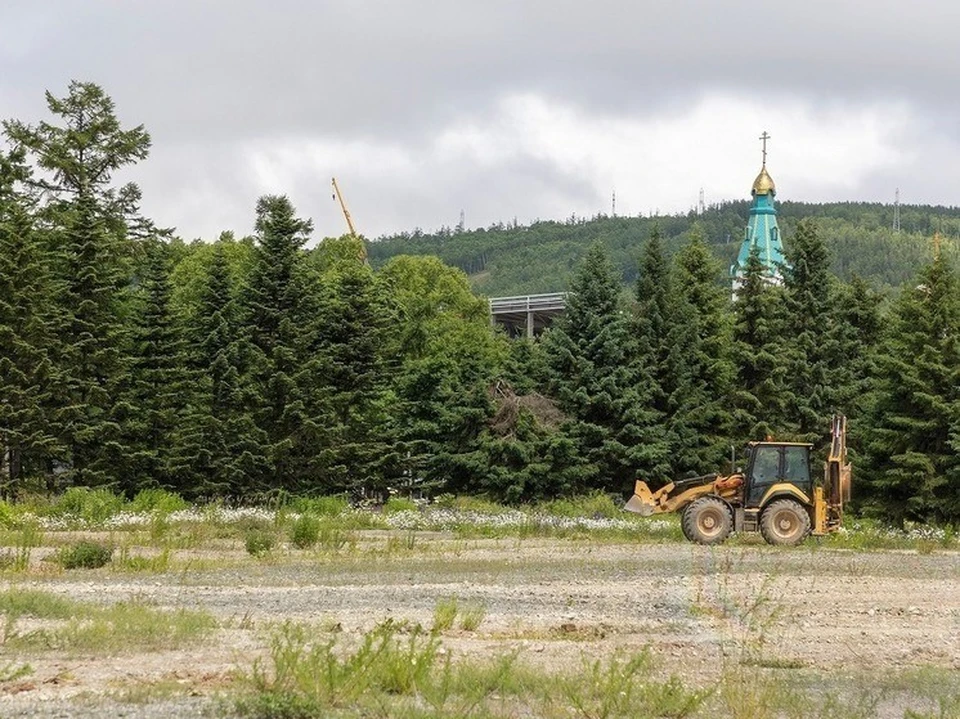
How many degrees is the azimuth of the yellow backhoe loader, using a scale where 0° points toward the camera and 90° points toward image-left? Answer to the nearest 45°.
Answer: approximately 90°

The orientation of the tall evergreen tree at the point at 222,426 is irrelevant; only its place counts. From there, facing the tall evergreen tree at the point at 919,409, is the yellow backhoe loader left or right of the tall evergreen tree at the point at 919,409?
right

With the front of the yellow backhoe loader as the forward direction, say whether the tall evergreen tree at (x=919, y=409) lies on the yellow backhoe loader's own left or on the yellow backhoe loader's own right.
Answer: on the yellow backhoe loader's own right

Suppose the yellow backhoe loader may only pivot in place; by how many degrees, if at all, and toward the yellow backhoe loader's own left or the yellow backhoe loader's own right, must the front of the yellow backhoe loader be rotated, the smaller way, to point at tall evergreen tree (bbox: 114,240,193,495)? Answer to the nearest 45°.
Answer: approximately 45° to the yellow backhoe loader's own right
